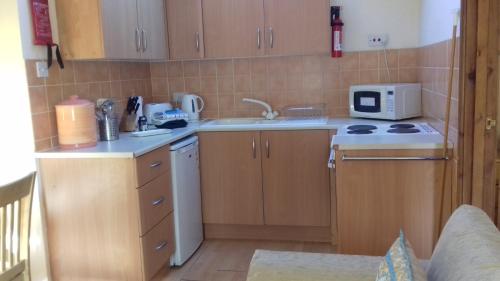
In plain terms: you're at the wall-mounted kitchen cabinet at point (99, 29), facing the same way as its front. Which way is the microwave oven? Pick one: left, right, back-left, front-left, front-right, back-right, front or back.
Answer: front-left

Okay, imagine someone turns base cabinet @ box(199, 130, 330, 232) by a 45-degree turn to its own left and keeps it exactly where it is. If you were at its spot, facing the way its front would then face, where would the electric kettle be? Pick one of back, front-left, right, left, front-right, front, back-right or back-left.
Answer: back

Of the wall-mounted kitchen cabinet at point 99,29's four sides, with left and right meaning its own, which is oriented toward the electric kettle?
left

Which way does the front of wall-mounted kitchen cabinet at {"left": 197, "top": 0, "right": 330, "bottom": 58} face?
toward the camera

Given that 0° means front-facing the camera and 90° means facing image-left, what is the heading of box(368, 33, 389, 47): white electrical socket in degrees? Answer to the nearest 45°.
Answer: approximately 0°

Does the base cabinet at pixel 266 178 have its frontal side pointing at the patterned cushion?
yes

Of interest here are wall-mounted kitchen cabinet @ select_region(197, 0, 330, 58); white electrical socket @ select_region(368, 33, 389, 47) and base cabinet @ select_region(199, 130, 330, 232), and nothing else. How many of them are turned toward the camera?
3

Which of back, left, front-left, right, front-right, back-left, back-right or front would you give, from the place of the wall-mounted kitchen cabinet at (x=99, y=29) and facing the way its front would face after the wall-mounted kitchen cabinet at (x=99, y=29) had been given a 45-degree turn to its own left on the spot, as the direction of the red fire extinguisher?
front

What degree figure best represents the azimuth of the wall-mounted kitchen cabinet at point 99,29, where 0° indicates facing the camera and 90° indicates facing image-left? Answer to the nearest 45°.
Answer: approximately 315°

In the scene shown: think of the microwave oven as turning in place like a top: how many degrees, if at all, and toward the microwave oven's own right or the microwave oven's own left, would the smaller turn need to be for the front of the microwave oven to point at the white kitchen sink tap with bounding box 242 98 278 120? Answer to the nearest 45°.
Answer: approximately 45° to the microwave oven's own right

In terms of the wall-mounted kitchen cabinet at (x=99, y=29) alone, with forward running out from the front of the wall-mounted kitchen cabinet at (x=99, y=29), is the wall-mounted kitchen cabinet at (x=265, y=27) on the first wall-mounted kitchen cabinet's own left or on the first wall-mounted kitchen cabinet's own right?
on the first wall-mounted kitchen cabinet's own left

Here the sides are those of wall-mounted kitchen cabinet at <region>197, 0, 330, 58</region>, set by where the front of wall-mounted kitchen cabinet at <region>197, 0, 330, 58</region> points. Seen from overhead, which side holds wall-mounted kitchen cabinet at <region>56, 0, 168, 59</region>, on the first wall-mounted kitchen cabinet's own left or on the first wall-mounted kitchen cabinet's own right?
on the first wall-mounted kitchen cabinet's own right

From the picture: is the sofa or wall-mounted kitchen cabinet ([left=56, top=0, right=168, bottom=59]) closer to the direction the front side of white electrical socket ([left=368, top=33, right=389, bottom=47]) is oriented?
the sofa
